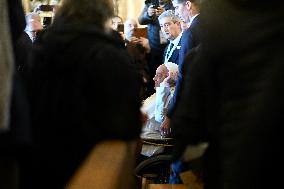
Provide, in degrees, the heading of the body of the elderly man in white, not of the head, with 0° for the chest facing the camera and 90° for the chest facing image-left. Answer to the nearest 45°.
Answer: approximately 90°

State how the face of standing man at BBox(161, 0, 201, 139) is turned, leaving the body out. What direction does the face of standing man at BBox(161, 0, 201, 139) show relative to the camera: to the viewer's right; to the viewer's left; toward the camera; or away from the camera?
to the viewer's left

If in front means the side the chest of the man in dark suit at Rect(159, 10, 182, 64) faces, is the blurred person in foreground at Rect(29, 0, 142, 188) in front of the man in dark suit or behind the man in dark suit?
in front

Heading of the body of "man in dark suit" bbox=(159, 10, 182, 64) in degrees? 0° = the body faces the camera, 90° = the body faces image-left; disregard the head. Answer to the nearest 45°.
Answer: approximately 45°

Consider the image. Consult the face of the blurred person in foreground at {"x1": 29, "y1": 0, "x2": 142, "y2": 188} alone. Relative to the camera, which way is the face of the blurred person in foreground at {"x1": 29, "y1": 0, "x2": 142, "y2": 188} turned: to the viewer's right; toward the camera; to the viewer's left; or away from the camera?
away from the camera

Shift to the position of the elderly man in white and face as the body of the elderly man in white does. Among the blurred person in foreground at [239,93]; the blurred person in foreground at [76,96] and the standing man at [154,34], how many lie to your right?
1

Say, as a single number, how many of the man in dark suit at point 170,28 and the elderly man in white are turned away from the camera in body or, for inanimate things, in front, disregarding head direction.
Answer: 0

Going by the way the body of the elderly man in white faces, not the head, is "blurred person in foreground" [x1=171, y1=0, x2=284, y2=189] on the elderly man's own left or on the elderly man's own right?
on the elderly man's own left

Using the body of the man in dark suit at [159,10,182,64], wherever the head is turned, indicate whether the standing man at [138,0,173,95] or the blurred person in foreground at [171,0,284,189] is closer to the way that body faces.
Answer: the blurred person in foreground
